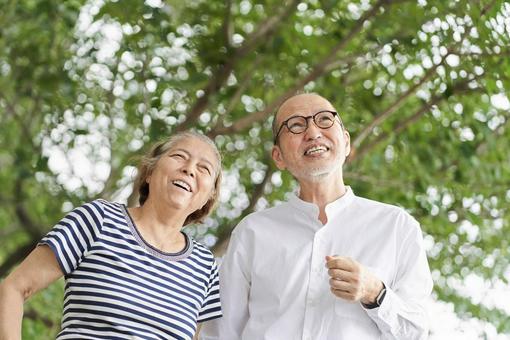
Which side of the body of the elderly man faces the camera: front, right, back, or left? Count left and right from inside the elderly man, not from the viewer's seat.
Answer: front

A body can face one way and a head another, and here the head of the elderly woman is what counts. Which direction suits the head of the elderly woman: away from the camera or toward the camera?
toward the camera

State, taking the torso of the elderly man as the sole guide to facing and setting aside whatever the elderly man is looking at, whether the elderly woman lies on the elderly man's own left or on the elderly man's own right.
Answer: on the elderly man's own right
